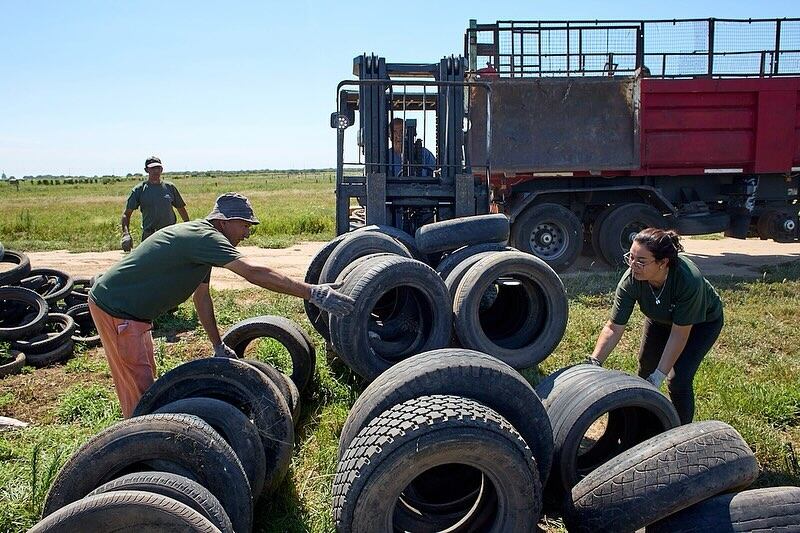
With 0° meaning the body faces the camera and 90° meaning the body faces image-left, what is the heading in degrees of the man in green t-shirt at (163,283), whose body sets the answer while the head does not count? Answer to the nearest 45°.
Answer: approximately 270°

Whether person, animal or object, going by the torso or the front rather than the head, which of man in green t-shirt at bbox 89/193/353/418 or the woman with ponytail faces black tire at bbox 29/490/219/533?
the woman with ponytail

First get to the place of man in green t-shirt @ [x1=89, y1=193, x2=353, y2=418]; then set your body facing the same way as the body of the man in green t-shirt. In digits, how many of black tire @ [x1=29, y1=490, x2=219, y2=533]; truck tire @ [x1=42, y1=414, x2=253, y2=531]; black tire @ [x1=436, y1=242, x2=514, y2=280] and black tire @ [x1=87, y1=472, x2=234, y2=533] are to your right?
3

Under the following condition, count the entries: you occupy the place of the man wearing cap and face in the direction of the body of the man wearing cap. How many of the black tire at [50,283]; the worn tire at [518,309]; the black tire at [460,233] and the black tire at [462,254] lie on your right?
1

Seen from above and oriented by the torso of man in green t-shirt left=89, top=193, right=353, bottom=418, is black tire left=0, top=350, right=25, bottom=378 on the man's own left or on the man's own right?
on the man's own left

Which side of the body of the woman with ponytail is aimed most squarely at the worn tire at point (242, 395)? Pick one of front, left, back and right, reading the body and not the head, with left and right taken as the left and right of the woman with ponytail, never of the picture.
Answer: front

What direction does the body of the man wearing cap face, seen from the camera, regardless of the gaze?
toward the camera

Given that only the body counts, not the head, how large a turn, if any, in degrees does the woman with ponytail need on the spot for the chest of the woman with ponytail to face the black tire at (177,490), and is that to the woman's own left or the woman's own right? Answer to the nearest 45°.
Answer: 0° — they already face it

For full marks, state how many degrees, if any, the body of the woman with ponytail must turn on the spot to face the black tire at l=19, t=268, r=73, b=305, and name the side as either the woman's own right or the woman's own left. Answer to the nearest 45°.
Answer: approximately 45° to the woman's own right

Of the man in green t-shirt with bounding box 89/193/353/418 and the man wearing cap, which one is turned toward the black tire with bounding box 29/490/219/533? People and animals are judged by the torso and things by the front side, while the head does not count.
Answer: the man wearing cap

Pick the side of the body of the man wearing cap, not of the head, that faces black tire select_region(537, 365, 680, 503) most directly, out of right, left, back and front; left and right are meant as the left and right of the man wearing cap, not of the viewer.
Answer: front

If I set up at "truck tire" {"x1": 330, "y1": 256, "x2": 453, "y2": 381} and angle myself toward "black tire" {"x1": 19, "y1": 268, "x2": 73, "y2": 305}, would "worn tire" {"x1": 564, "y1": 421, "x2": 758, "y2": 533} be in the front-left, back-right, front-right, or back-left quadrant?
back-left

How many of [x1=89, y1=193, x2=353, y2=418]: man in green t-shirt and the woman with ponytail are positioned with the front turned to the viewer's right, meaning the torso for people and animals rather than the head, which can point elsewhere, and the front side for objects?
1

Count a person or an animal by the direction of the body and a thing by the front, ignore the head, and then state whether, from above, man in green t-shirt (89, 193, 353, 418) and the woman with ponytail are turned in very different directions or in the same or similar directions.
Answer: very different directions

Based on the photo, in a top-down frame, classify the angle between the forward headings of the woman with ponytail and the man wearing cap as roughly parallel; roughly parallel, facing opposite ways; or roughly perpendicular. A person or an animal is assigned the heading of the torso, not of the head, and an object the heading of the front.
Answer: roughly perpendicular

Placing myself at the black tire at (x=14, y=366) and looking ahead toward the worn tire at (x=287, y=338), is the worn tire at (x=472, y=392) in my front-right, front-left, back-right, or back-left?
front-right

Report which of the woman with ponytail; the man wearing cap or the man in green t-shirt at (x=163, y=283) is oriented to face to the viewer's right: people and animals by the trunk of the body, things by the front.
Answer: the man in green t-shirt

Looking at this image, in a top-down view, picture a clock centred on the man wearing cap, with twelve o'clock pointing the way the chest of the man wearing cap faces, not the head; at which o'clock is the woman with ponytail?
The woman with ponytail is roughly at 11 o'clock from the man wearing cap.

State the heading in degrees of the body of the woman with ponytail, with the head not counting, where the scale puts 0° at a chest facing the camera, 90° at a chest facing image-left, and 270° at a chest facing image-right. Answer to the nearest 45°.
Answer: approximately 45°
